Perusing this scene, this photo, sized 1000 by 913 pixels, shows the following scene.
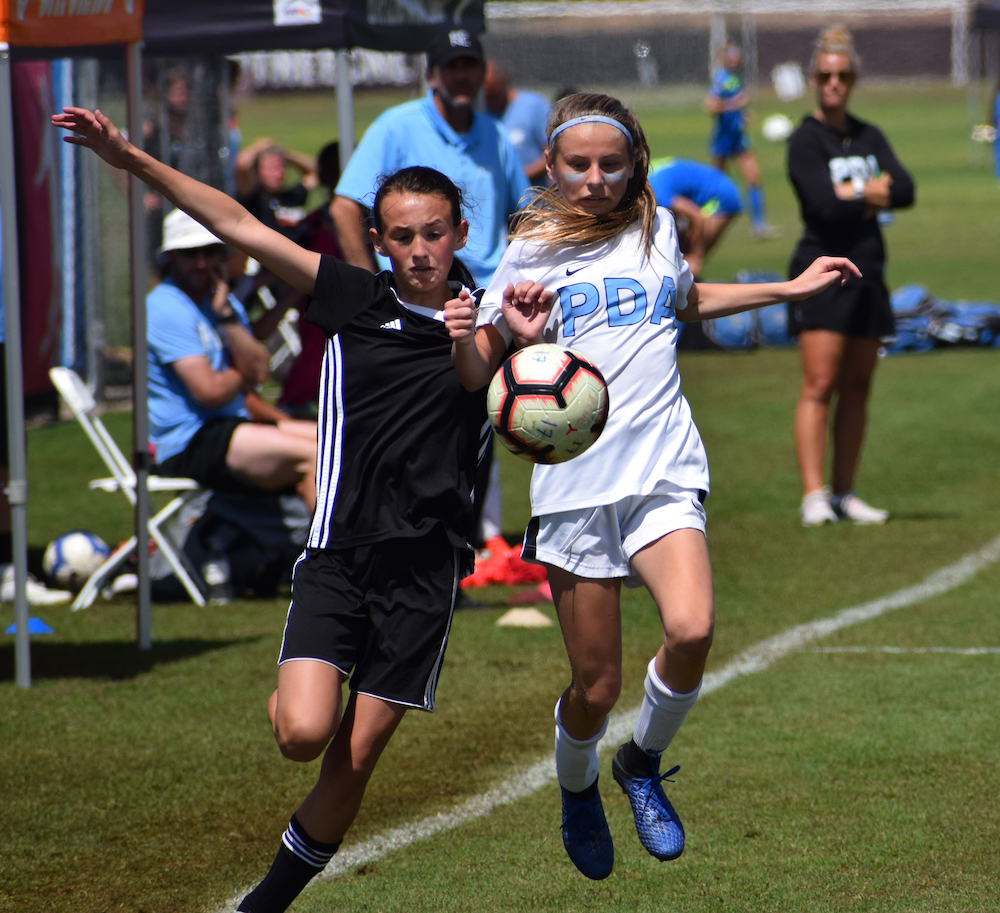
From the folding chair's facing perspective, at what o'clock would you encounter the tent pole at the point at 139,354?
The tent pole is roughly at 3 o'clock from the folding chair.

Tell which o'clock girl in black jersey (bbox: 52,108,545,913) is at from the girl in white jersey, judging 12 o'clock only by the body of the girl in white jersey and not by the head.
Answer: The girl in black jersey is roughly at 2 o'clock from the girl in white jersey.

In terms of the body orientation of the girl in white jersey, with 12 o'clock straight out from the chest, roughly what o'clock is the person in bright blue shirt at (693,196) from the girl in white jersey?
The person in bright blue shirt is roughly at 6 o'clock from the girl in white jersey.

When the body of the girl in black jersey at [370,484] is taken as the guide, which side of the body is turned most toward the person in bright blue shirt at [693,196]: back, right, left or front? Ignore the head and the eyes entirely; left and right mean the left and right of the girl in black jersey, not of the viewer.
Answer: back

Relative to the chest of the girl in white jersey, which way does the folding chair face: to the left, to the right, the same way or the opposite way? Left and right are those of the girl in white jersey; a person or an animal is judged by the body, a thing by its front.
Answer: to the left

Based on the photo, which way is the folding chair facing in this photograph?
to the viewer's right
